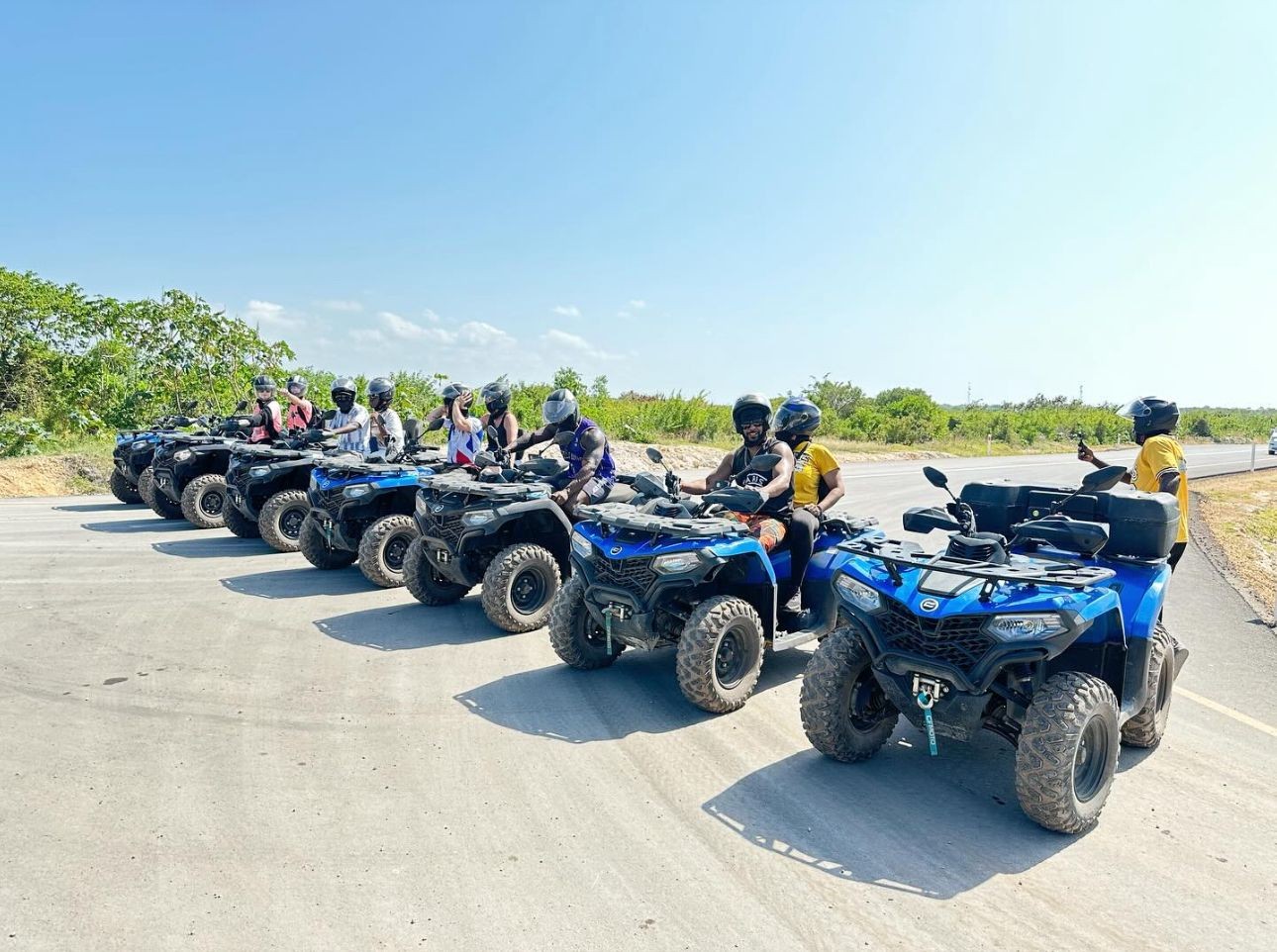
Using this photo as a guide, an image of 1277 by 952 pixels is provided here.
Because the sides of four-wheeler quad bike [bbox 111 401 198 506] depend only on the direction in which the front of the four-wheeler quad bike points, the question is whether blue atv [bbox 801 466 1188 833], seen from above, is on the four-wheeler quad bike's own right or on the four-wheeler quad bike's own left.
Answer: on the four-wheeler quad bike's own left

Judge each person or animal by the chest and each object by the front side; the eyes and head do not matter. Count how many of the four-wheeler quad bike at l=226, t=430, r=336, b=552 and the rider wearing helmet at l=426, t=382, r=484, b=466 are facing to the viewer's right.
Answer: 0

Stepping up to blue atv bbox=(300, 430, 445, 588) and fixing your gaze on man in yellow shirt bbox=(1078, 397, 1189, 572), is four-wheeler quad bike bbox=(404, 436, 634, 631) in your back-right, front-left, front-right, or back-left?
front-right

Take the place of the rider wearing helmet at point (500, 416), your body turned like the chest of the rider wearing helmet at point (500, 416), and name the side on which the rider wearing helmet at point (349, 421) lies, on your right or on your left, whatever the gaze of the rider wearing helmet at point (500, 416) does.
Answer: on your right

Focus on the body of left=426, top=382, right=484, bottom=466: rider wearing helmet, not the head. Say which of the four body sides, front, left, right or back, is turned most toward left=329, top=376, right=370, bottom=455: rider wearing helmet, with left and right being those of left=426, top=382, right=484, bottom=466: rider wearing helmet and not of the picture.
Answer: right

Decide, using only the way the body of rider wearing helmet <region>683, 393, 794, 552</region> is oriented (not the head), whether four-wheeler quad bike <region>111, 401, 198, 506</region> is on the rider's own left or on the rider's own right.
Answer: on the rider's own right

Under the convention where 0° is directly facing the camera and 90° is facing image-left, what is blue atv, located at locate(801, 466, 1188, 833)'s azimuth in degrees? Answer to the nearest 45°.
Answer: approximately 45°

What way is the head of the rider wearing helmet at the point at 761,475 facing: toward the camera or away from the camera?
toward the camera

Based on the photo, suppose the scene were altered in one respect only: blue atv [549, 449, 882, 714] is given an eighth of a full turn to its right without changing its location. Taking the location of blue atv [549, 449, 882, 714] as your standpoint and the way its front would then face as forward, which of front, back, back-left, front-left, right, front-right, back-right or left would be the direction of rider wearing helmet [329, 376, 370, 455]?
front-right

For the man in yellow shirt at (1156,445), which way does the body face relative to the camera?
to the viewer's left

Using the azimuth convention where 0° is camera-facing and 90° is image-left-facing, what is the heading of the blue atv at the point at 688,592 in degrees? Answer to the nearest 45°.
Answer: approximately 45°

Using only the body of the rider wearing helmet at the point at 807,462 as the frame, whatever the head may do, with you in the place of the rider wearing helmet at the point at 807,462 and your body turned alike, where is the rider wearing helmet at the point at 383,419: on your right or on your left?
on your right
